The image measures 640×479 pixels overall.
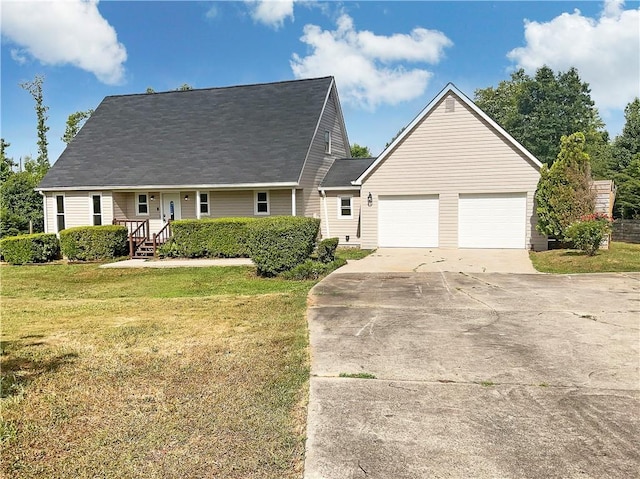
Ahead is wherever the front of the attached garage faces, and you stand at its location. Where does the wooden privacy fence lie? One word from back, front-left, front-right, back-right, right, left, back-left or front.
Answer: back-left

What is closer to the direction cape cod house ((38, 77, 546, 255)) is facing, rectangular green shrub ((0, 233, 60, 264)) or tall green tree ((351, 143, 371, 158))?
the rectangular green shrub

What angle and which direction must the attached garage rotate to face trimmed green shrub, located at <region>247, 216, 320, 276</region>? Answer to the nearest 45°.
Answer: approximately 45° to its right

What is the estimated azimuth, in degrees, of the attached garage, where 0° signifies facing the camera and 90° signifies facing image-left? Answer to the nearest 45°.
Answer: approximately 0°

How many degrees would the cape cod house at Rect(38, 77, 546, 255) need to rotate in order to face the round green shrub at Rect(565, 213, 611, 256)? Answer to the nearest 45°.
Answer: approximately 45° to its left

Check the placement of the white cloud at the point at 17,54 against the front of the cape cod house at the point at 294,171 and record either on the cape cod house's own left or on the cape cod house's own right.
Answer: on the cape cod house's own right

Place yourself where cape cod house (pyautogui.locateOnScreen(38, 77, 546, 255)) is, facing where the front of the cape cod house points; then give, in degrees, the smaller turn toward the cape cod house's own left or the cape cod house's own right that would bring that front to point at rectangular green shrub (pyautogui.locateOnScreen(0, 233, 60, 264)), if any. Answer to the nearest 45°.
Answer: approximately 90° to the cape cod house's own right

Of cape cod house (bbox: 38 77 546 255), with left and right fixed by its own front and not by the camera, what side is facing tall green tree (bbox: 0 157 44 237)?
right

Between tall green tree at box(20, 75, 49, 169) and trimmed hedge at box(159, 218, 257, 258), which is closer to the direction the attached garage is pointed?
the trimmed hedge

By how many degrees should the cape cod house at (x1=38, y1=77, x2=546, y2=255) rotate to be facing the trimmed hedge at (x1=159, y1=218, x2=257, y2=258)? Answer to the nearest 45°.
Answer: approximately 45° to its right

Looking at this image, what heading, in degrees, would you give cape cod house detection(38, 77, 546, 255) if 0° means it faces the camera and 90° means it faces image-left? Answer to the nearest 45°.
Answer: approximately 0°
